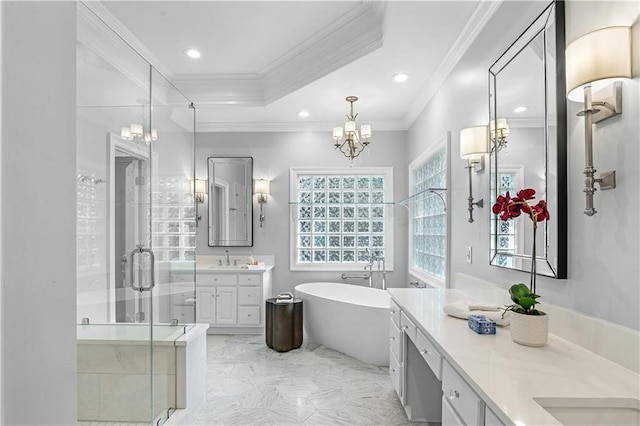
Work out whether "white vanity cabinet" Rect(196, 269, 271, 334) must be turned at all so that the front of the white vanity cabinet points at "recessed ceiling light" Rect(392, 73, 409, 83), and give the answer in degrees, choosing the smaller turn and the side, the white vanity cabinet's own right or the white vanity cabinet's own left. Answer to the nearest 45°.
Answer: approximately 45° to the white vanity cabinet's own left

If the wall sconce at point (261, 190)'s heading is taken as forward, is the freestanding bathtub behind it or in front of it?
in front

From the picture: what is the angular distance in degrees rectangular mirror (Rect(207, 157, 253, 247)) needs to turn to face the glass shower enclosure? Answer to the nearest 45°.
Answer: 0° — it already faces it

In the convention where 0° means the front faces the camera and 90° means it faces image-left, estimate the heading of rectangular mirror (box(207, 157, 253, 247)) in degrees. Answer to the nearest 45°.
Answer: approximately 0°

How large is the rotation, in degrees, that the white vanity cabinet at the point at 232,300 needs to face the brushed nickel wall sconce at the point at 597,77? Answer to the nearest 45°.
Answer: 0° — it already faces it

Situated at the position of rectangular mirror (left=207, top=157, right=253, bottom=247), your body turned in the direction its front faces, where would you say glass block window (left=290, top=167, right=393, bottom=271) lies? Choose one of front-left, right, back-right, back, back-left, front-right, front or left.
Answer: left

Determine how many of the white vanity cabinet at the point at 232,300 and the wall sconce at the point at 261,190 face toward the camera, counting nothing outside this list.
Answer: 2

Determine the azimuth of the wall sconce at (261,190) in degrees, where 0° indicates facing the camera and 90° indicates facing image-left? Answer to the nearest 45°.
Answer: approximately 0°
